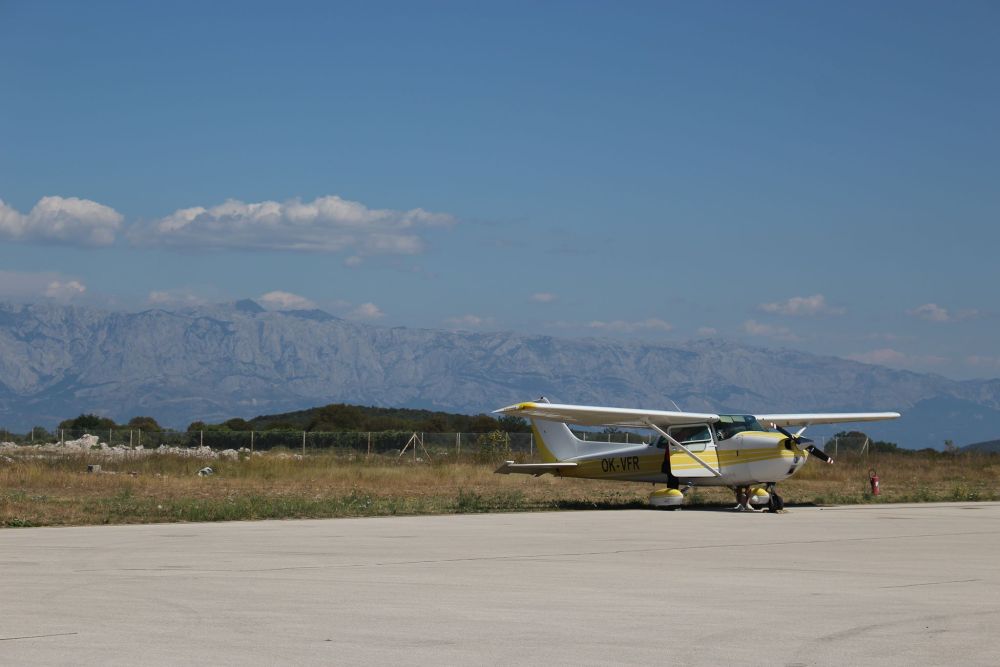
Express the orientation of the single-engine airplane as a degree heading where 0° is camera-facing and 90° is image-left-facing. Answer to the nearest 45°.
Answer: approximately 315°
